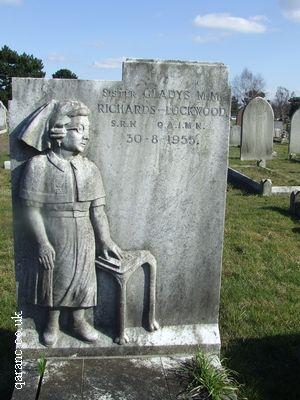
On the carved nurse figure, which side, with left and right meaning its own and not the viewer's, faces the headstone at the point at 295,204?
left

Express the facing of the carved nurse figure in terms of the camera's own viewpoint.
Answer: facing the viewer and to the right of the viewer

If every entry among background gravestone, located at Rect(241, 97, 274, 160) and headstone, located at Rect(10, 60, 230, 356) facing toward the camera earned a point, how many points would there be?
2

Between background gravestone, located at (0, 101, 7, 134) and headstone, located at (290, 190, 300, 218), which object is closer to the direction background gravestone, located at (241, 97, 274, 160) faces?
the headstone

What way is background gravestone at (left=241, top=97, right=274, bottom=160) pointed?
toward the camera

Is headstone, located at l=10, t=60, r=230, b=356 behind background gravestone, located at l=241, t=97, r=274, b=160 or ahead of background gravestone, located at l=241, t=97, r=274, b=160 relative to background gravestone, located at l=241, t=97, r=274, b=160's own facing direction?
ahead

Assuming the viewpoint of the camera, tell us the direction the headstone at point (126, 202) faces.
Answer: facing the viewer

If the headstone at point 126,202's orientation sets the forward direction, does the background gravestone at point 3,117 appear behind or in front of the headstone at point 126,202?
behind

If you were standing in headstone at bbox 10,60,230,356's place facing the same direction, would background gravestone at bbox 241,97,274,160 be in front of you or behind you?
behind

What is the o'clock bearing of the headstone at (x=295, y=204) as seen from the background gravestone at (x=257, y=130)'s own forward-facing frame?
The headstone is roughly at 12 o'clock from the background gravestone.

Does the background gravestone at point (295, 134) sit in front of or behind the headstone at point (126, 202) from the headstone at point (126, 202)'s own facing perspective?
behind

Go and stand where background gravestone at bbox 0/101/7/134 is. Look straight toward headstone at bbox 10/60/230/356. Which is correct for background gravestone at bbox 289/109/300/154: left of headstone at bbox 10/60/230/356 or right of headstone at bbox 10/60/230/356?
left

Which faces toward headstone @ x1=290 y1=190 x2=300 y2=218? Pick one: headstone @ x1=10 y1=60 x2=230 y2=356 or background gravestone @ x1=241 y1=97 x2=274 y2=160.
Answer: the background gravestone

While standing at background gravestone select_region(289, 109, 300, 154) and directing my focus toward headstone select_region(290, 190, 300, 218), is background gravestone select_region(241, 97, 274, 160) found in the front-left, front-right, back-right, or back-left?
front-right
